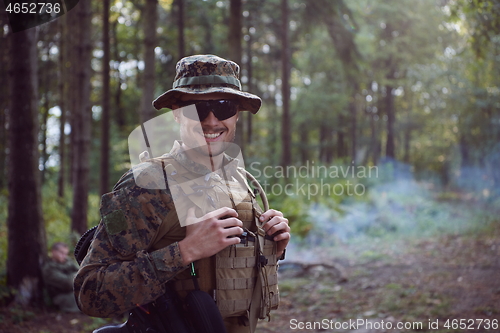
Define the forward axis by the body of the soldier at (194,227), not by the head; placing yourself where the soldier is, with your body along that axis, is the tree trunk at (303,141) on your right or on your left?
on your left

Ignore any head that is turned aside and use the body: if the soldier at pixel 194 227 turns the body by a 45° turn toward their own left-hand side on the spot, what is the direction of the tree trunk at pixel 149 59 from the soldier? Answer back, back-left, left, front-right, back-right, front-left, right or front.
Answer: left

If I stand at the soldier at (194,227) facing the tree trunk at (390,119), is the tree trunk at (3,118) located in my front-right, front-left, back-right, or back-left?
front-left

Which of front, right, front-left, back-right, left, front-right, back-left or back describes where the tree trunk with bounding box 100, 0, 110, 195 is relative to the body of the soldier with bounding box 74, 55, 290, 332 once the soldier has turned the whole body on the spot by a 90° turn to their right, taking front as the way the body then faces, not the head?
back-right

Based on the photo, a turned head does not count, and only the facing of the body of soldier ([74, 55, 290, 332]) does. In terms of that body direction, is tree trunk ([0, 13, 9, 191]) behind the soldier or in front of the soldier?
behind

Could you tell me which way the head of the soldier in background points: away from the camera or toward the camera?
toward the camera

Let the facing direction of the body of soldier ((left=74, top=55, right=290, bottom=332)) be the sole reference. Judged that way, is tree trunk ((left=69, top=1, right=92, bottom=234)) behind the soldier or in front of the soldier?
behind

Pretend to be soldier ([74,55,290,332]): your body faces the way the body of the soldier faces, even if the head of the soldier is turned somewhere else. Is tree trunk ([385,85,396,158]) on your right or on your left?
on your left

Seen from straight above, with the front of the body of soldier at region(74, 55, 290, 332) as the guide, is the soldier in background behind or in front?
behind

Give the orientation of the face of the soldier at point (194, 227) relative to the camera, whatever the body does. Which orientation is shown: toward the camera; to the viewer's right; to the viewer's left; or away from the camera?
toward the camera

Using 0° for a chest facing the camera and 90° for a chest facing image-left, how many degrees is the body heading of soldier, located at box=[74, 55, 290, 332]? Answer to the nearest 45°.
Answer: approximately 315°
